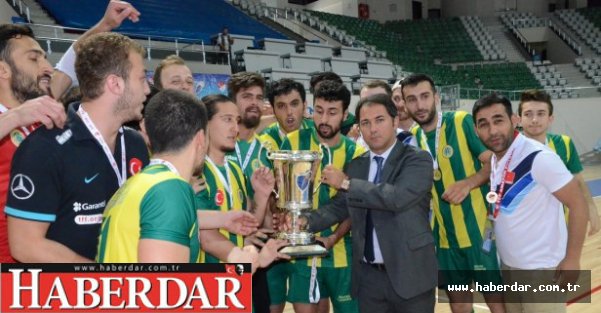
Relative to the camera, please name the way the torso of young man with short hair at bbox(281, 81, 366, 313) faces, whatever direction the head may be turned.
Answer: toward the camera

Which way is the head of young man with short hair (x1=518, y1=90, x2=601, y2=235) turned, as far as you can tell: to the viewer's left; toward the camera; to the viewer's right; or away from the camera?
toward the camera

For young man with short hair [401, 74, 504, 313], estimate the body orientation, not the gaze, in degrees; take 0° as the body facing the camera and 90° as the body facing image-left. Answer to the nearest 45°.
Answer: approximately 45°

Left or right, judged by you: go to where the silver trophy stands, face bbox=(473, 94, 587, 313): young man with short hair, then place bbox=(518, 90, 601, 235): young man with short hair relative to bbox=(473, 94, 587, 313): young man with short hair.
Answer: left

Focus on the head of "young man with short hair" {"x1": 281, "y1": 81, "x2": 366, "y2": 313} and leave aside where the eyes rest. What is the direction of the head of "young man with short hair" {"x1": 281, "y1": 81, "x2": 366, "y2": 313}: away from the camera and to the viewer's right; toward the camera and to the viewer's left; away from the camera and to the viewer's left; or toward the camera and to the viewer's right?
toward the camera and to the viewer's left

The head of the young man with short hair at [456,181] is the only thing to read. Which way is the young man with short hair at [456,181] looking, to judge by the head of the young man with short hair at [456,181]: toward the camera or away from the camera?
toward the camera

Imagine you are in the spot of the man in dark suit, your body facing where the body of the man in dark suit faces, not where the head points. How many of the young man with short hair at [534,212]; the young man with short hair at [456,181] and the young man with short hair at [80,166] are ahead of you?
1

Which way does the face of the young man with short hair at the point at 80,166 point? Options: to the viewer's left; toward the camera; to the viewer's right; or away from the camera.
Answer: to the viewer's right

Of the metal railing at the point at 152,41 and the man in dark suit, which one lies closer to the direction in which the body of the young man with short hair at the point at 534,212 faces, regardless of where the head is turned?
the man in dark suit

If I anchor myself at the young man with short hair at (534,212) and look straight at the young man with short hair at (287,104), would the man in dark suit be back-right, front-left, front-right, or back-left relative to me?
front-left

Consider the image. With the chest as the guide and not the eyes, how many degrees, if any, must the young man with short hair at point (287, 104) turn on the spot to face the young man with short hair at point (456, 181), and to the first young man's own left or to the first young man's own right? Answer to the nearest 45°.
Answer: approximately 90° to the first young man's own left

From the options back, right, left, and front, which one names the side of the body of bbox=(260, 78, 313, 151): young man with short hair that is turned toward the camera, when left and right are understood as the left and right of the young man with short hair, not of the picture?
front

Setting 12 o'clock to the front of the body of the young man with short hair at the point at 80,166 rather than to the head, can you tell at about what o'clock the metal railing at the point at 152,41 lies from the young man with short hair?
The metal railing is roughly at 8 o'clock from the young man with short hair.

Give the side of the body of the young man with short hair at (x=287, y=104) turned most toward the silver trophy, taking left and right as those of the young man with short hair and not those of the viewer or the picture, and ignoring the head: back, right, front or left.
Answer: front

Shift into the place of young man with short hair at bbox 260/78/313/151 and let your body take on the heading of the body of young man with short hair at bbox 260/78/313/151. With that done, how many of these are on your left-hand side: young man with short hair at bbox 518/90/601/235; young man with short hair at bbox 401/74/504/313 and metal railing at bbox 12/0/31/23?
2
